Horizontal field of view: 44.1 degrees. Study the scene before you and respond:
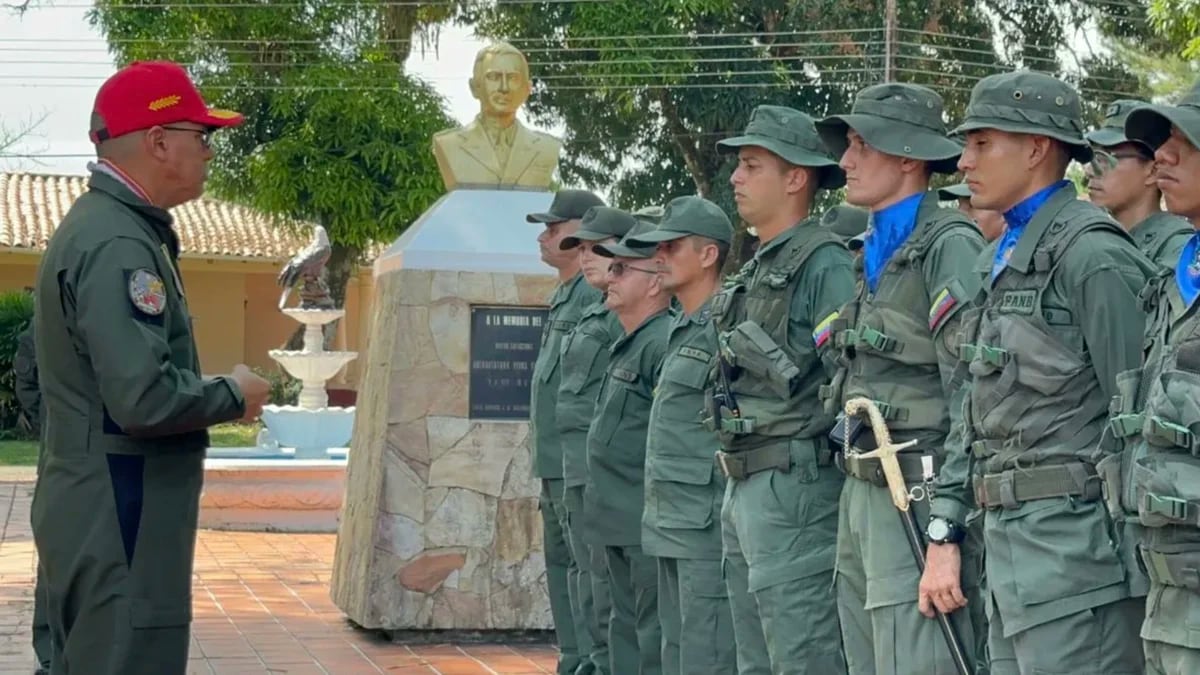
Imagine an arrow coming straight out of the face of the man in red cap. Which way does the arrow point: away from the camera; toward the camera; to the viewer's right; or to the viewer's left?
to the viewer's right

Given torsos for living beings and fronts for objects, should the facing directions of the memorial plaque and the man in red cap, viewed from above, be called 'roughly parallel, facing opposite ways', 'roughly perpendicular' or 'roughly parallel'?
roughly perpendicular

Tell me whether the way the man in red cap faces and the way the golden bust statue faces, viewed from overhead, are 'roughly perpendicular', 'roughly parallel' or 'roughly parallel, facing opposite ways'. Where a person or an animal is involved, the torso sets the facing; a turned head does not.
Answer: roughly perpendicular

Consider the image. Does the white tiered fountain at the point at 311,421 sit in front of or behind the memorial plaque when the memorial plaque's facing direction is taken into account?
behind

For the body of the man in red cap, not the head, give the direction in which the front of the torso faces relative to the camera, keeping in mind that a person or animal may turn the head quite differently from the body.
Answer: to the viewer's right

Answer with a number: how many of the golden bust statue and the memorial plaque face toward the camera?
2

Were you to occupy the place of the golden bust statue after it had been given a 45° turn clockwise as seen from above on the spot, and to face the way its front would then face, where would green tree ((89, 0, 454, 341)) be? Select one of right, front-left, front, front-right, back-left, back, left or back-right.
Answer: back-right

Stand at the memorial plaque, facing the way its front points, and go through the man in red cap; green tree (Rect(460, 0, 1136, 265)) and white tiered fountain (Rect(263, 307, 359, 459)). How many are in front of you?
1

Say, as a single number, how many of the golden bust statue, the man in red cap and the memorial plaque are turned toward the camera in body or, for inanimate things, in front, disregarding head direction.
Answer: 2

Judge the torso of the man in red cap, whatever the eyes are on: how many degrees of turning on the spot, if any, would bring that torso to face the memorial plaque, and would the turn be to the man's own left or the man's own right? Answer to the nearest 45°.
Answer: approximately 45° to the man's own left

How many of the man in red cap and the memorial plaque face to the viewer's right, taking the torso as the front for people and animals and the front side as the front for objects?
1

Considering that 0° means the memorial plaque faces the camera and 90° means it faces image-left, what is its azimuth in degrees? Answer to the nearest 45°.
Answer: approximately 0°

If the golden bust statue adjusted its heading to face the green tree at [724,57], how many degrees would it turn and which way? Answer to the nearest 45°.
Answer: approximately 180°
